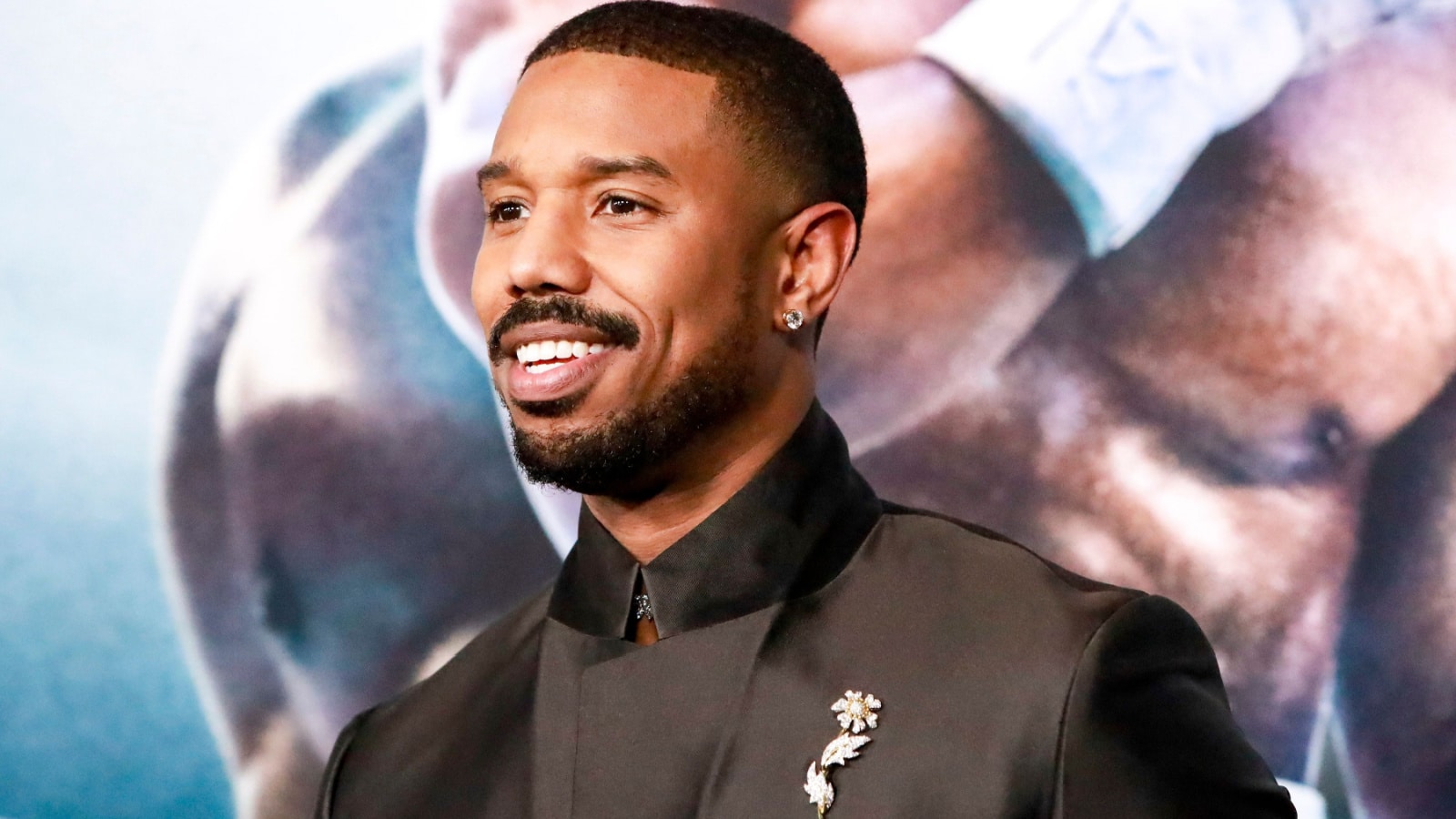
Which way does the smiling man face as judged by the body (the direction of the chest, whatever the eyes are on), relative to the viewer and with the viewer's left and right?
facing the viewer and to the left of the viewer

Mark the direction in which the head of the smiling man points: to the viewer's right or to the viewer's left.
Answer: to the viewer's left
